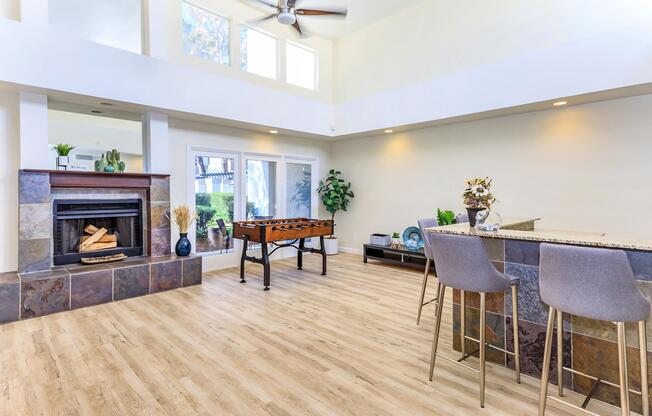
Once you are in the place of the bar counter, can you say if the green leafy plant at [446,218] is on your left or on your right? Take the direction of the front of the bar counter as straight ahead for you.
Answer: on your right

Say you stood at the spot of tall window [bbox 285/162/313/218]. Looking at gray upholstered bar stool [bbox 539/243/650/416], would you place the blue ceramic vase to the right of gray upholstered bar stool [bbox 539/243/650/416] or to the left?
right

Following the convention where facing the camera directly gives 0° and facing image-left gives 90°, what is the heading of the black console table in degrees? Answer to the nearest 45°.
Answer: approximately 45°

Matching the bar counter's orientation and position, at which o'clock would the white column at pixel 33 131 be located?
The white column is roughly at 1 o'clock from the bar counter.

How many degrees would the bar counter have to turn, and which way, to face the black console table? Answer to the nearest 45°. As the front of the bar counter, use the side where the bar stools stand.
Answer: approximately 90° to its right

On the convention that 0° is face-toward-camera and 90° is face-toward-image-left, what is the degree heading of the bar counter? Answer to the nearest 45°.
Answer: approximately 45°

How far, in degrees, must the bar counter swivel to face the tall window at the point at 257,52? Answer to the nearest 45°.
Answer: approximately 45° to its right
